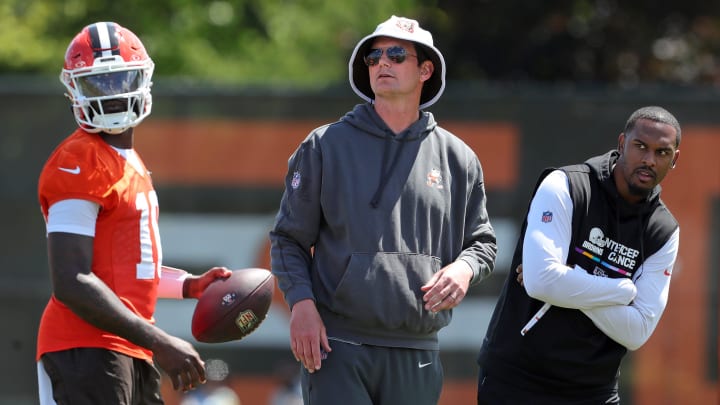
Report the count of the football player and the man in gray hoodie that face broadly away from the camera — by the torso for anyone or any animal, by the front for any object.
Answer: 0

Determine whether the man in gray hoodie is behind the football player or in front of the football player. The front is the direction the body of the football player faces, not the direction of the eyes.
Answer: in front

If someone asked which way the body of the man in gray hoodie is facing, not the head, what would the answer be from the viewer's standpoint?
toward the camera

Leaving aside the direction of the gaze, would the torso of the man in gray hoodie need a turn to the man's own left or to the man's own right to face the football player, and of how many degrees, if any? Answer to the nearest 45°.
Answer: approximately 90° to the man's own right

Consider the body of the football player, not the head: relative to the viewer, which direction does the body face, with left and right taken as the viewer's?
facing the viewer and to the right of the viewer
